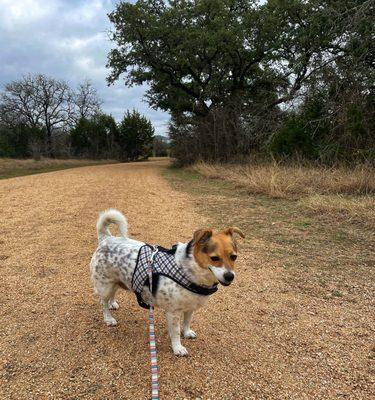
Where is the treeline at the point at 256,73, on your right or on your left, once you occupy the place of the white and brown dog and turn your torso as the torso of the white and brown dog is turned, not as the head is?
on your left

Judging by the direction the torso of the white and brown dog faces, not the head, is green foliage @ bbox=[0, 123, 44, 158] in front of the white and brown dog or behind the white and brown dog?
behind

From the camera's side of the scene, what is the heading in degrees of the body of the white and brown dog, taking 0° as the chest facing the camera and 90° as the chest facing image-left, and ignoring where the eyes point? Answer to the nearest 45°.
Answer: approximately 315°
